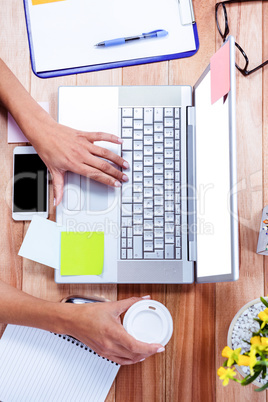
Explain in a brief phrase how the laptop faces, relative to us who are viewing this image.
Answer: facing to the left of the viewer
